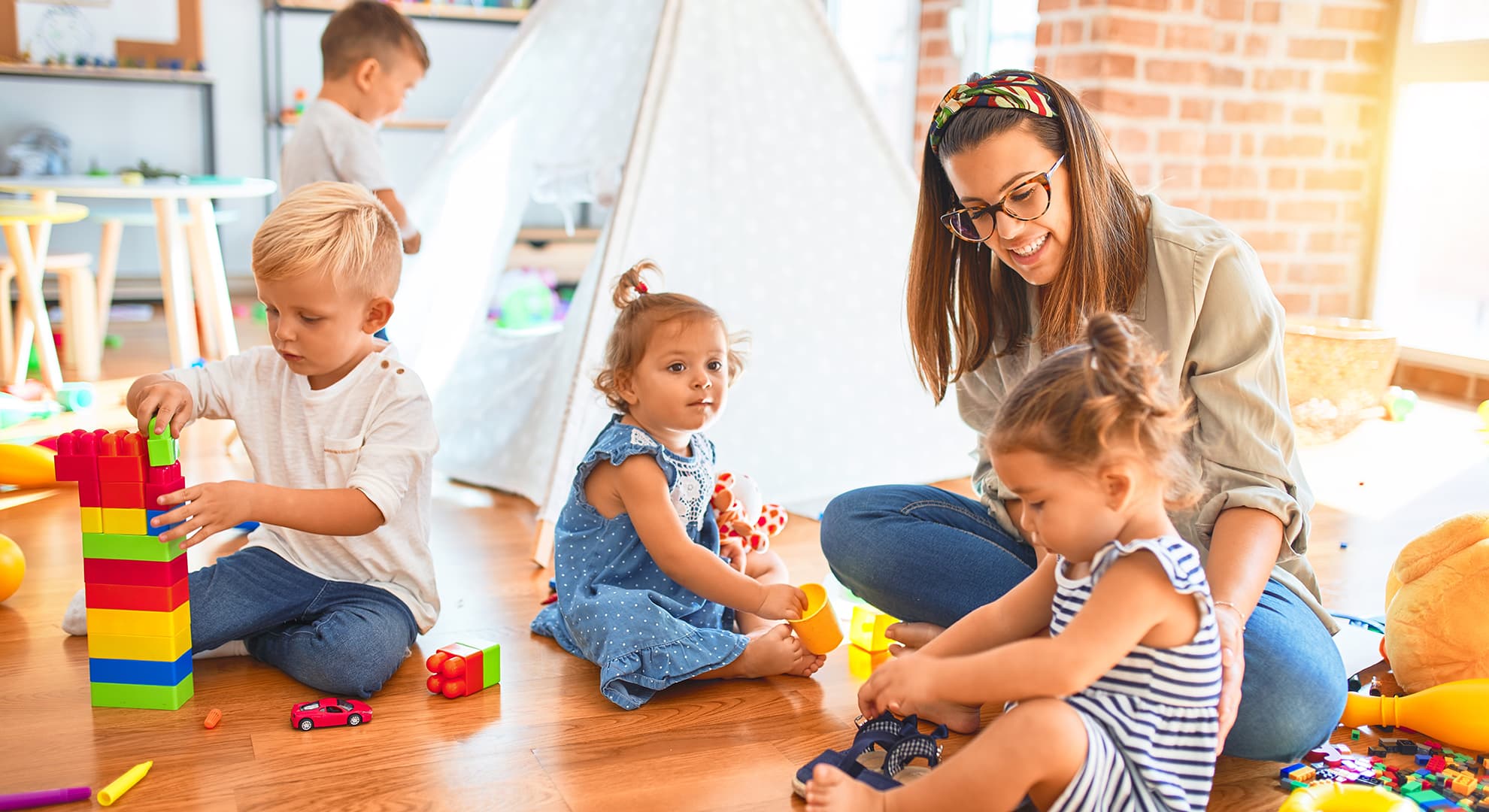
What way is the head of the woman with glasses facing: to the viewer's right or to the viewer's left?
to the viewer's left

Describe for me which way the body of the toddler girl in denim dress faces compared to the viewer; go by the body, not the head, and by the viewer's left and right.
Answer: facing the viewer and to the right of the viewer

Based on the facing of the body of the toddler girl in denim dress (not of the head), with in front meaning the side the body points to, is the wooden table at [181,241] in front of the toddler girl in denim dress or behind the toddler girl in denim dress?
behind

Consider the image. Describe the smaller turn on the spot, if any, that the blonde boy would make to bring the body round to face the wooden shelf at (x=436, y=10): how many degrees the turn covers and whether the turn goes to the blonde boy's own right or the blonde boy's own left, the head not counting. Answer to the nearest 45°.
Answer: approximately 135° to the blonde boy's own right

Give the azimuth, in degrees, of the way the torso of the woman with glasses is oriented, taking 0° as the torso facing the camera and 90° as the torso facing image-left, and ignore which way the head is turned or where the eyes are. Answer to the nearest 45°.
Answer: approximately 45°

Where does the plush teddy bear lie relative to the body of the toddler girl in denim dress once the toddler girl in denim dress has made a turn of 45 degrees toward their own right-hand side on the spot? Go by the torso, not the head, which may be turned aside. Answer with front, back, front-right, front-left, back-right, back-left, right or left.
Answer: left

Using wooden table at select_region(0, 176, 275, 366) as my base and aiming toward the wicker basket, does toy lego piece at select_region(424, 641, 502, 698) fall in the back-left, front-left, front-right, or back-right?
front-right

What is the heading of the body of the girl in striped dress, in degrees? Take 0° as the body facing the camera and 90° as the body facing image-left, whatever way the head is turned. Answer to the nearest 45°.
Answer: approximately 90°

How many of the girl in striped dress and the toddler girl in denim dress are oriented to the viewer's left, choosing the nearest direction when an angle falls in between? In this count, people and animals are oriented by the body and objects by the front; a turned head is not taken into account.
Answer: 1

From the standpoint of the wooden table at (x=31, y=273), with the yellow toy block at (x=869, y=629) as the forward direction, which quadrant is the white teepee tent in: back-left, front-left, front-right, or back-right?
front-left

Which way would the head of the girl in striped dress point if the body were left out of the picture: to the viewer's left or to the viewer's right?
to the viewer's left

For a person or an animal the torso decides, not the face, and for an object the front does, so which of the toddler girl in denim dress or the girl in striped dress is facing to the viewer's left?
the girl in striped dress
